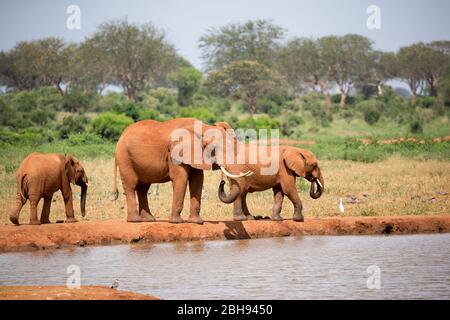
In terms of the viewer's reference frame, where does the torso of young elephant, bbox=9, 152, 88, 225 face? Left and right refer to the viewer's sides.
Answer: facing away from the viewer and to the right of the viewer

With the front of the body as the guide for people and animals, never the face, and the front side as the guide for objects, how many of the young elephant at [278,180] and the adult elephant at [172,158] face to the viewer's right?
2

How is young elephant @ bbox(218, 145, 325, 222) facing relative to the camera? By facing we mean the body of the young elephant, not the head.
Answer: to the viewer's right

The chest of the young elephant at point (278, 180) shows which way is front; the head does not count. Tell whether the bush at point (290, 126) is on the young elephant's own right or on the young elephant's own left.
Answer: on the young elephant's own left

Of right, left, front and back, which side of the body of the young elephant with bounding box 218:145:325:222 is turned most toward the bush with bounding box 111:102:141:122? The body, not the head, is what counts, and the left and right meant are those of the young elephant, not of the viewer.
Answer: left

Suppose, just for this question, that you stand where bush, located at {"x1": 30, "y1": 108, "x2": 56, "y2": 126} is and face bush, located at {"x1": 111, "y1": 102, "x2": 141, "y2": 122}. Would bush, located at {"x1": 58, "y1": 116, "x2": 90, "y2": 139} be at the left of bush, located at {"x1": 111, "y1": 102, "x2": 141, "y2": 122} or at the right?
right

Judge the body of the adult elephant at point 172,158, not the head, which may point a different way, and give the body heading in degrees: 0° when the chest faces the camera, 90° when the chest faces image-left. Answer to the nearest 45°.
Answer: approximately 270°

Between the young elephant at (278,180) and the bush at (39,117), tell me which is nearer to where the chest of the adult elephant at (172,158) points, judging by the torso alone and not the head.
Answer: the young elephant

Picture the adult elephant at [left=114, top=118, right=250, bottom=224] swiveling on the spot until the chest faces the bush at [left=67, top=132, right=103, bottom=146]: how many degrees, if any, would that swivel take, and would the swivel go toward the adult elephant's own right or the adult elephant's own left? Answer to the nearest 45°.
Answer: approximately 90° to the adult elephant's own left

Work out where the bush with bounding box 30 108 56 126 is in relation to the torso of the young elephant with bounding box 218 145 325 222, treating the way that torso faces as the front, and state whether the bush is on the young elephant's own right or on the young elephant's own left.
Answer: on the young elephant's own left
